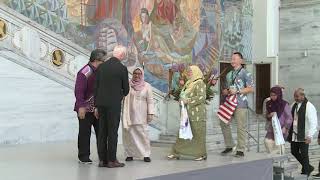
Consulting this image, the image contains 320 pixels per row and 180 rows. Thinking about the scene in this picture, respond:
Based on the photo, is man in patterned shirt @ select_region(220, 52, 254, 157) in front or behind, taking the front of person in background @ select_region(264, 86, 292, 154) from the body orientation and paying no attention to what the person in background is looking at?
in front

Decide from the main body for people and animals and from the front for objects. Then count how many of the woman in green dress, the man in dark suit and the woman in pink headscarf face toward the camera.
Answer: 1

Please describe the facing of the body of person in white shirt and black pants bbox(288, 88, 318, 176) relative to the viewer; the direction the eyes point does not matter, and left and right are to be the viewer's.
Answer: facing the viewer and to the left of the viewer

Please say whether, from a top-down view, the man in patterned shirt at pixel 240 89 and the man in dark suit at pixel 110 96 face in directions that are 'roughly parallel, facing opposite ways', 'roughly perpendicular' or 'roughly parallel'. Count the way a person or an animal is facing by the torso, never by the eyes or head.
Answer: roughly parallel, facing opposite ways

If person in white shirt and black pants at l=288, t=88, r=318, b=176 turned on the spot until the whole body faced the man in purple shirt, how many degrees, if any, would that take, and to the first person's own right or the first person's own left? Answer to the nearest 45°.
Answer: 0° — they already face them

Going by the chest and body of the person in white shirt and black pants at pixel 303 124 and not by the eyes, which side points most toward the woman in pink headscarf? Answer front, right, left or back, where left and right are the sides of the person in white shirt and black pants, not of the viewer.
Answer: front

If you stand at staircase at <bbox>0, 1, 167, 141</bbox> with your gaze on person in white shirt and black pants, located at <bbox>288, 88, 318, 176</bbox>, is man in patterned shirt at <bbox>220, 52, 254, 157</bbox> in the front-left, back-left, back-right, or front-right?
front-right

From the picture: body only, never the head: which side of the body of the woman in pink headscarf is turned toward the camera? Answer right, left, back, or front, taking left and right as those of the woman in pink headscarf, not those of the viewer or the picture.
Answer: front

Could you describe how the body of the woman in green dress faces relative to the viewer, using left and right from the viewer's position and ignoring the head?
facing to the left of the viewer

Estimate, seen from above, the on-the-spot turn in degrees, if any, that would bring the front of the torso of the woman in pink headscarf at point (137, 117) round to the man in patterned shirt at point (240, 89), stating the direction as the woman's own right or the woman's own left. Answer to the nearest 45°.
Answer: approximately 90° to the woman's own left
